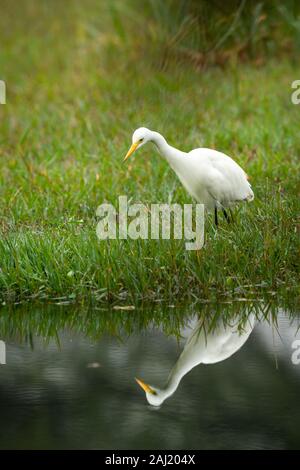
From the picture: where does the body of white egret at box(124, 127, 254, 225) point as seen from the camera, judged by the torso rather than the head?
to the viewer's left
